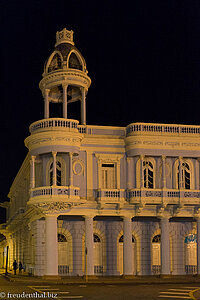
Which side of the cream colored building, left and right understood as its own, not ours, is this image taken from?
front
